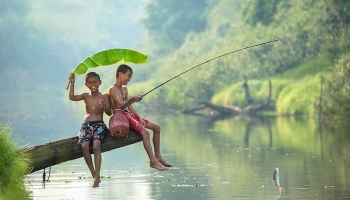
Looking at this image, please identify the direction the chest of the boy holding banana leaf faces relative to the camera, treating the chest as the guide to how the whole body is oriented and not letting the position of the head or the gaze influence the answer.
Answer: toward the camera

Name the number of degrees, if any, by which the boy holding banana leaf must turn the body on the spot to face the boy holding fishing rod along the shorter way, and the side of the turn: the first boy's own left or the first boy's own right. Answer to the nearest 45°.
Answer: approximately 90° to the first boy's own left
